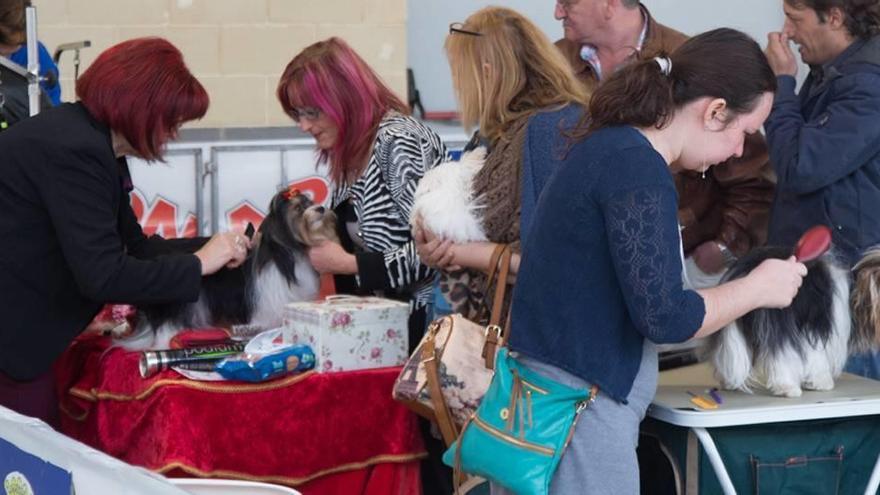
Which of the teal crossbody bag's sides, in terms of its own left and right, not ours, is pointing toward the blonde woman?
back

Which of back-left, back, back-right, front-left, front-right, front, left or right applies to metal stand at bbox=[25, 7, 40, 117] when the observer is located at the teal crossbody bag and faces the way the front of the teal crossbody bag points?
back-right

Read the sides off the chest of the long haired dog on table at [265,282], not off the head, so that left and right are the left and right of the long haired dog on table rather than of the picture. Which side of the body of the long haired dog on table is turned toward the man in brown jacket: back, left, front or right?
front

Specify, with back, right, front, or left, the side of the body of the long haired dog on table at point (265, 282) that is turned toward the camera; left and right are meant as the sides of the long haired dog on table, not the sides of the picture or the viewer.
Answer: right

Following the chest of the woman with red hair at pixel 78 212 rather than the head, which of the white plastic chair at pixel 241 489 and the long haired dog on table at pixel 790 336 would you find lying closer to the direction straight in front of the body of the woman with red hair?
the long haired dog on table

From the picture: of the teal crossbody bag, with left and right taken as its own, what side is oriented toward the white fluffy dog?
back

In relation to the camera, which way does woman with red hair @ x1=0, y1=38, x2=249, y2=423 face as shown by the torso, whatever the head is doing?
to the viewer's right

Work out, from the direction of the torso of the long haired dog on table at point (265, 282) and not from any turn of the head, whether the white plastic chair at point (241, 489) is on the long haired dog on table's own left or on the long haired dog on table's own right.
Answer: on the long haired dog on table's own right

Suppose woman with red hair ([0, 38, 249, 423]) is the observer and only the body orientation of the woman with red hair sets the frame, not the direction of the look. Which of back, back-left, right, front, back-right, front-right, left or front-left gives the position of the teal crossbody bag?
front-right

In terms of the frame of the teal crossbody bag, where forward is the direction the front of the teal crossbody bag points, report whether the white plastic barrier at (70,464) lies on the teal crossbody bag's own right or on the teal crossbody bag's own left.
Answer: on the teal crossbody bag's own right
